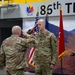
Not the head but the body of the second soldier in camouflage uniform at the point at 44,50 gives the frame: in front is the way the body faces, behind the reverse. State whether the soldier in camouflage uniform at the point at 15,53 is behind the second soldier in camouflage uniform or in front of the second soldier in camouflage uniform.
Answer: in front

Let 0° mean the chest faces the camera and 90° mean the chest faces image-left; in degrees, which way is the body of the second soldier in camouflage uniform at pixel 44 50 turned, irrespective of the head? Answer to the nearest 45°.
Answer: approximately 45°
